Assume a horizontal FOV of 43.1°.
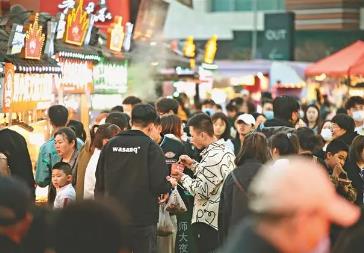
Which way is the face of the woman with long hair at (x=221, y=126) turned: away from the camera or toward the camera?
toward the camera

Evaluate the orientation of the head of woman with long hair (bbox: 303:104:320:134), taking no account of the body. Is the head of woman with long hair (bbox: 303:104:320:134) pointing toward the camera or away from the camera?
toward the camera

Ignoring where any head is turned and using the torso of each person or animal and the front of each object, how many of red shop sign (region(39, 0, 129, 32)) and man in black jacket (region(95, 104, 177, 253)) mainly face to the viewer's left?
0

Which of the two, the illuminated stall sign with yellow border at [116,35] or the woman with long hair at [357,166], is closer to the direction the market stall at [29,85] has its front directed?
the woman with long hair

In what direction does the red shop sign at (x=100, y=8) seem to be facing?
toward the camera

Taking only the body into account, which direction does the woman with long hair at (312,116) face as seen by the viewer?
toward the camera

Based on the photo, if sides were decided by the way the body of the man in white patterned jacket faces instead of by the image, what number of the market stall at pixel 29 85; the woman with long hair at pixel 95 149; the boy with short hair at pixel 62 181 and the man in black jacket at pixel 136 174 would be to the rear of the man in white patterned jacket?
0

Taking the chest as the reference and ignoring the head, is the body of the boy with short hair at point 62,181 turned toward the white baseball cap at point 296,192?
no

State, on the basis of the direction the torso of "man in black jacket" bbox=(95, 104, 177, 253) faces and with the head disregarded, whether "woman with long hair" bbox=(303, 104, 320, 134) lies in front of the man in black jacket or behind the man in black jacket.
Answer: in front

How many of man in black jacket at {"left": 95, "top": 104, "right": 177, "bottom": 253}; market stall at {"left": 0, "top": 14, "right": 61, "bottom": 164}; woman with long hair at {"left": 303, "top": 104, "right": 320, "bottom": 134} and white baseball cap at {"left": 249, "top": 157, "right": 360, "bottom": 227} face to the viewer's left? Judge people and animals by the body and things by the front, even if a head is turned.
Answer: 0

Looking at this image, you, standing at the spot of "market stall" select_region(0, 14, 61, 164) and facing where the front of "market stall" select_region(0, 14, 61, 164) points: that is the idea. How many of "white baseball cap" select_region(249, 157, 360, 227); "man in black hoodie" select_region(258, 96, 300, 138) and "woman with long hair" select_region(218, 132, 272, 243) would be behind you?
0

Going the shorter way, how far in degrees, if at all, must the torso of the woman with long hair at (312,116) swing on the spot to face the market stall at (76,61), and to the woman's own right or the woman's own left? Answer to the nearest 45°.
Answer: approximately 90° to the woman's own right

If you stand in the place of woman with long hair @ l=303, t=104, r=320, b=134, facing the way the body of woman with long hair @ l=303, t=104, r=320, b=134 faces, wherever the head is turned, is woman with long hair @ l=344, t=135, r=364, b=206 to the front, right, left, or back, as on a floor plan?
front

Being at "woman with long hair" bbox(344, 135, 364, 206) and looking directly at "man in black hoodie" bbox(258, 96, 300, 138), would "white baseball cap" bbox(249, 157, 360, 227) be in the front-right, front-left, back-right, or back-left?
back-left
